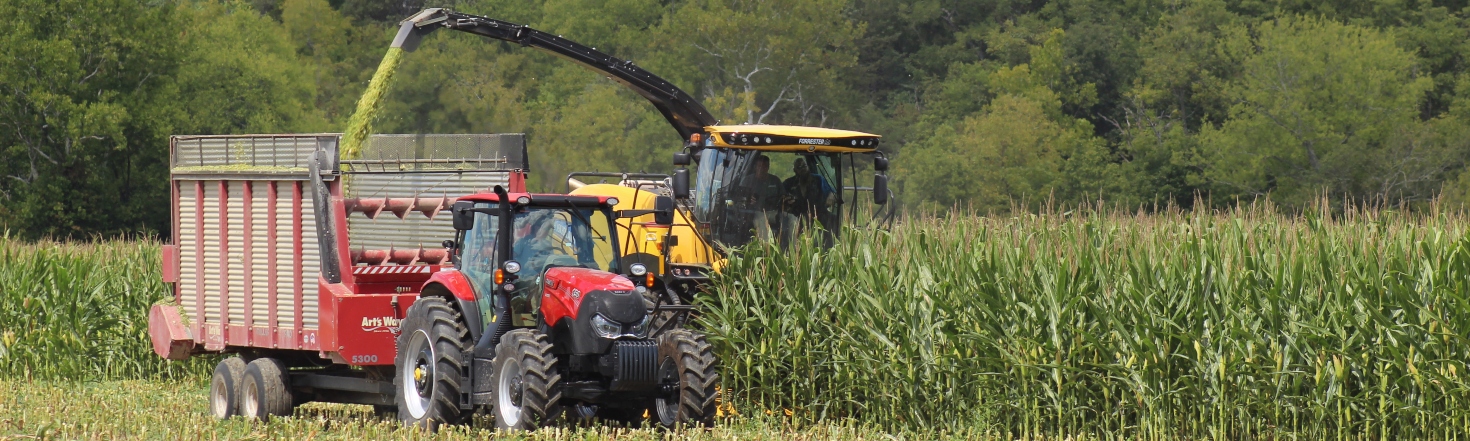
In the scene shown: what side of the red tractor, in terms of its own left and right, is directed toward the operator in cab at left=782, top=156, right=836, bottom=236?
left

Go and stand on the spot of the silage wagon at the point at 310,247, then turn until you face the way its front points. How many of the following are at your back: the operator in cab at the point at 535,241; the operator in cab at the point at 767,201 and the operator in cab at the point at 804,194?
0

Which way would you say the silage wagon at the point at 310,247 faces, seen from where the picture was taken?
facing the viewer and to the right of the viewer

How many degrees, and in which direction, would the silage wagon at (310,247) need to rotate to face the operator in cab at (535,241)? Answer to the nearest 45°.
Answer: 0° — it already faces them

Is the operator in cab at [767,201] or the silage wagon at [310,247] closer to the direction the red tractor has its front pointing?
the operator in cab

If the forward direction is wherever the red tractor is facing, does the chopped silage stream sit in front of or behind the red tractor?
behind

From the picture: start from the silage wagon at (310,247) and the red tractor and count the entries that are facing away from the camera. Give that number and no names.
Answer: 0

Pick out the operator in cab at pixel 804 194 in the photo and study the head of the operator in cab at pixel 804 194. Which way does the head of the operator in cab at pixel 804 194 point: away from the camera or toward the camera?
toward the camera

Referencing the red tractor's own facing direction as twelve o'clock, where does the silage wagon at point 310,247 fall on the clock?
The silage wagon is roughly at 6 o'clock from the red tractor.

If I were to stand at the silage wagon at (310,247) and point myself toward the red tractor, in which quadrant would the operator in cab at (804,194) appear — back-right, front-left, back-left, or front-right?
front-left

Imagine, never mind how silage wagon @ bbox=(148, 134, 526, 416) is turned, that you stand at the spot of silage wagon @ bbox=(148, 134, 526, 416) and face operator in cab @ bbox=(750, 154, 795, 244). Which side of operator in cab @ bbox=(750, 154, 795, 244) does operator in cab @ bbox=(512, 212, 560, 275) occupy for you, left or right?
right

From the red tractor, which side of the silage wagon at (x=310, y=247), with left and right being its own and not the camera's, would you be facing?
front

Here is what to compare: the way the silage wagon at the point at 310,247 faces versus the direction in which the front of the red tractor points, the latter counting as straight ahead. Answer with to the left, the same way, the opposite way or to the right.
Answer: the same way

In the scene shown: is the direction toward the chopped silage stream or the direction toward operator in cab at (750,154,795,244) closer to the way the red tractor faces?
the operator in cab
